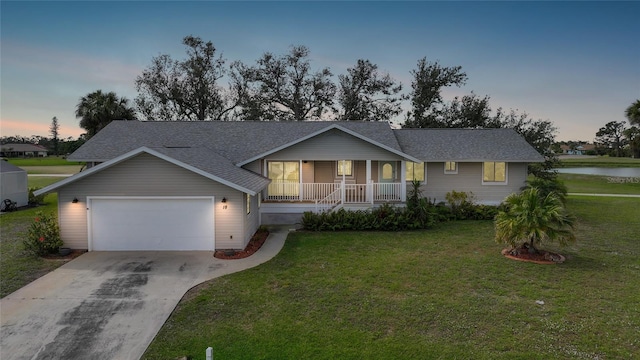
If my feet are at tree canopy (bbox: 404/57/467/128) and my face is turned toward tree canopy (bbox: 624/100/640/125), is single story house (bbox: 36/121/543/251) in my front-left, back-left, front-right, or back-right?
back-right

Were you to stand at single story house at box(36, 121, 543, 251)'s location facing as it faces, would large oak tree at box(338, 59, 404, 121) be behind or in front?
behind

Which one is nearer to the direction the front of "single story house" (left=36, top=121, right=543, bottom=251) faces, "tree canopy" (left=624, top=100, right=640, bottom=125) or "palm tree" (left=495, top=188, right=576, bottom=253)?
the palm tree

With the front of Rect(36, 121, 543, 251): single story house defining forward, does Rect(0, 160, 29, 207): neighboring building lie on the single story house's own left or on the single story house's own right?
on the single story house's own right

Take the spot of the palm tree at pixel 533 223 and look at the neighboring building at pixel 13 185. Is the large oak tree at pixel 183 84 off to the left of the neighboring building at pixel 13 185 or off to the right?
right

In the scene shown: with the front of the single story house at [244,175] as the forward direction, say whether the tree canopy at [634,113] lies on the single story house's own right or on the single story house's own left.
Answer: on the single story house's own left

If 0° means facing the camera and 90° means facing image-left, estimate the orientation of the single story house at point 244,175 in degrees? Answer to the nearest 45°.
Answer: approximately 0°

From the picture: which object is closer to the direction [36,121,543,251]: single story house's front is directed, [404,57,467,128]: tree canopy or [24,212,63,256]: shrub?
the shrub

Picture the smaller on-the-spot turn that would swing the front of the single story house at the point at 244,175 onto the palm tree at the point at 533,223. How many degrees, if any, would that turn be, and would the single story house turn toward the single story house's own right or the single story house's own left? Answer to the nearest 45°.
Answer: approximately 45° to the single story house's own left

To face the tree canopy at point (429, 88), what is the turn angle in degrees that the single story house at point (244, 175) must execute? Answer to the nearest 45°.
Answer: approximately 135° to its left

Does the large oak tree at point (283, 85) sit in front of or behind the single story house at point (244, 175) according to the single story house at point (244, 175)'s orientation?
behind

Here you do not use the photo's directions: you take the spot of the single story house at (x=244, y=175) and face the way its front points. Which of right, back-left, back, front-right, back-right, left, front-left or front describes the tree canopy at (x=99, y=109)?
back-right
